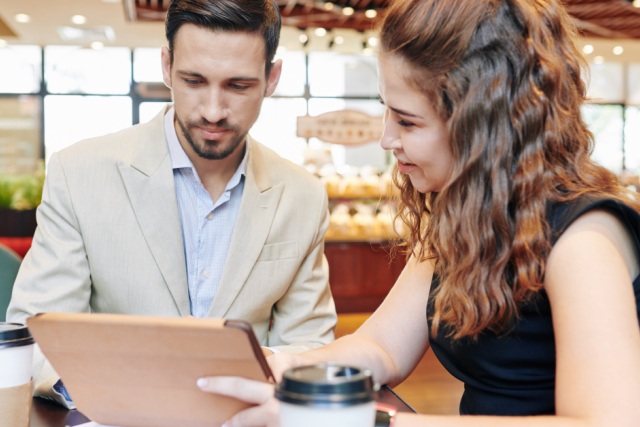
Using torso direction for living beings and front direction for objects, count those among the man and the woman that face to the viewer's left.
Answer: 1

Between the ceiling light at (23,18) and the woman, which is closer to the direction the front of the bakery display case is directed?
the woman

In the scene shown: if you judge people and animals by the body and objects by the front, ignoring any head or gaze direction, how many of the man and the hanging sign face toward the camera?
2

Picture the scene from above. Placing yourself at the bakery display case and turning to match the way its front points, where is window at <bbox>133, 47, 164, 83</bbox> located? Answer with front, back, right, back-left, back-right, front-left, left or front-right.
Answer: back-right

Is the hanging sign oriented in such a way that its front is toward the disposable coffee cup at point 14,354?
yes

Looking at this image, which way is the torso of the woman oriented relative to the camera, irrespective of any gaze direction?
to the viewer's left

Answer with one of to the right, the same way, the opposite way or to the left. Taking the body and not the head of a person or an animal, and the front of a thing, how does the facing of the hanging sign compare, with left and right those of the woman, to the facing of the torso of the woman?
to the left

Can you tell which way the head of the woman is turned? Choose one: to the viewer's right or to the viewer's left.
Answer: to the viewer's left

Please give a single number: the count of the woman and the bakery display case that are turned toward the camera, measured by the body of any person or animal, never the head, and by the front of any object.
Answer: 1
